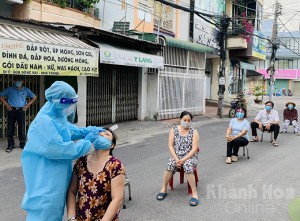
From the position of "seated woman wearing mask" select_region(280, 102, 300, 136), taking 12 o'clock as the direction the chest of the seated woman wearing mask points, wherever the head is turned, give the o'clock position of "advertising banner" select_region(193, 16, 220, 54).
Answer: The advertising banner is roughly at 5 o'clock from the seated woman wearing mask.

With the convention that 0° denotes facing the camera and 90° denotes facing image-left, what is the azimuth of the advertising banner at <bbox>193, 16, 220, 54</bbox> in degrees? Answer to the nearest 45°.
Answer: approximately 315°

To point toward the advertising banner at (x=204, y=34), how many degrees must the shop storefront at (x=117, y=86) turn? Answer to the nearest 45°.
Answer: approximately 90° to its left

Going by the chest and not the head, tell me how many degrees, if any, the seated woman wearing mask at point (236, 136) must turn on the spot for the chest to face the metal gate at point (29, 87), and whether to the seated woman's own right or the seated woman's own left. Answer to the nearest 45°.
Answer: approximately 45° to the seated woman's own right

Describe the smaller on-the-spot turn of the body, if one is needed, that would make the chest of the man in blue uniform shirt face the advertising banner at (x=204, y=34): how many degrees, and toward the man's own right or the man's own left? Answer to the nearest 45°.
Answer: approximately 135° to the man's own left

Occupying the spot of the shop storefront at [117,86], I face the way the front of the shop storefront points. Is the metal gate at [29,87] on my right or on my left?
on my right

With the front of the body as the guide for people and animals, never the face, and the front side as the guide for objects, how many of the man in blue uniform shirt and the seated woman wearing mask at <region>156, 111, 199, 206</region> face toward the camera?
2

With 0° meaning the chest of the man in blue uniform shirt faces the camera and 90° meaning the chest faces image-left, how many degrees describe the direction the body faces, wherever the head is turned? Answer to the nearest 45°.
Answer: approximately 0°
